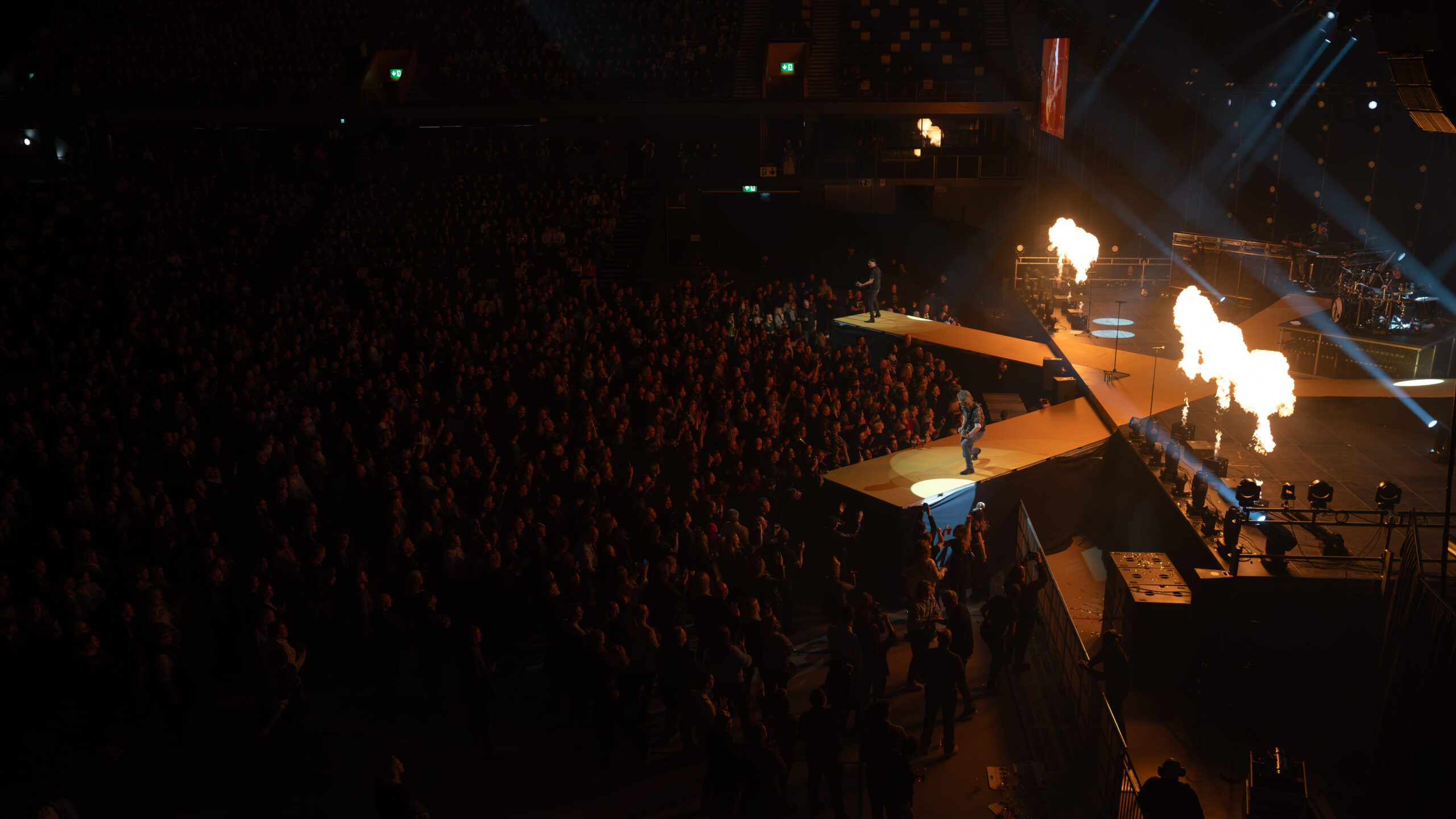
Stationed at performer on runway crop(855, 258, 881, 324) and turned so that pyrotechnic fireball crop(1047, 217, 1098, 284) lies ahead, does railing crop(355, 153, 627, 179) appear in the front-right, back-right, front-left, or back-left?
back-left

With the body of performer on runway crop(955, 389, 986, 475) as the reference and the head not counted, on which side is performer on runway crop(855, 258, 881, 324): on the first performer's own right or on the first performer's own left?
on the first performer's own right

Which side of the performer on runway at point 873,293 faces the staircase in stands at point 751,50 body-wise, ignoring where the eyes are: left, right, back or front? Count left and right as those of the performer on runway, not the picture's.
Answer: right

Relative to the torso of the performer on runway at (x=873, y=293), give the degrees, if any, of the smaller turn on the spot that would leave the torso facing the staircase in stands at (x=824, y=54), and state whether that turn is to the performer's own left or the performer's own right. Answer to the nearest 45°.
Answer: approximately 90° to the performer's own right

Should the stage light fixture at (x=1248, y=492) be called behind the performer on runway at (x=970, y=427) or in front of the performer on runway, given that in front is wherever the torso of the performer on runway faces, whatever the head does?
behind

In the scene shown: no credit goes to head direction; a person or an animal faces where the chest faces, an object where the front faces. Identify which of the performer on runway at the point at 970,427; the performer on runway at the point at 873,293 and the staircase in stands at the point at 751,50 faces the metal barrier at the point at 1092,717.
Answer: the staircase in stands

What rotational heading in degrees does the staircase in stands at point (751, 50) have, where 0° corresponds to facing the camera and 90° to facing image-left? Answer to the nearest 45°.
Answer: approximately 0°

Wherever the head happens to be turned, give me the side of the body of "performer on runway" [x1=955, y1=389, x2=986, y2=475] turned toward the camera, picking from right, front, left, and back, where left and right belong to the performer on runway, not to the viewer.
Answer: left

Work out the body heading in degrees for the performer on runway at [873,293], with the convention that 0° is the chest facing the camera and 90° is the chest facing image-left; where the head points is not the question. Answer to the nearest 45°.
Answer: approximately 90°

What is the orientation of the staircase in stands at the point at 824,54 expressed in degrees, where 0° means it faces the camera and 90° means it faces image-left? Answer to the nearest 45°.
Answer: approximately 0°
